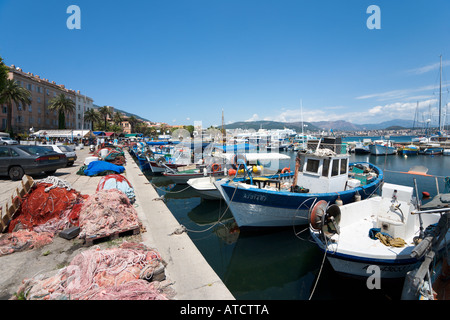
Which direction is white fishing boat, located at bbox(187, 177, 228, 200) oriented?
to the viewer's left

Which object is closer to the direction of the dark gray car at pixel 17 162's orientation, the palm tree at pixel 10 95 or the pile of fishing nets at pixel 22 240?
the palm tree

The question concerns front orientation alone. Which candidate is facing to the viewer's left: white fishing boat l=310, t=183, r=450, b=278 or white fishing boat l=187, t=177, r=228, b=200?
white fishing boat l=187, t=177, r=228, b=200

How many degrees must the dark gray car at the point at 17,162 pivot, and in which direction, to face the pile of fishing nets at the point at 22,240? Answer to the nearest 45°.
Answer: approximately 135° to its left

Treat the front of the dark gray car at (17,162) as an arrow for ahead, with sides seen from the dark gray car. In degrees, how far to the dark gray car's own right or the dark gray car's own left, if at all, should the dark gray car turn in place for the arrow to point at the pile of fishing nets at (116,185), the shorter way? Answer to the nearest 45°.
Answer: approximately 180°

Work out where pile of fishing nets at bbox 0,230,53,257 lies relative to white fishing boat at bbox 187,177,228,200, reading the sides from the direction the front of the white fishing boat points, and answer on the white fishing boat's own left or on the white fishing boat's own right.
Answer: on the white fishing boat's own left

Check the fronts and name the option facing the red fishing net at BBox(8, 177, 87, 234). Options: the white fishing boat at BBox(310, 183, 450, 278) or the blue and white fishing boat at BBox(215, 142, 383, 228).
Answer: the blue and white fishing boat

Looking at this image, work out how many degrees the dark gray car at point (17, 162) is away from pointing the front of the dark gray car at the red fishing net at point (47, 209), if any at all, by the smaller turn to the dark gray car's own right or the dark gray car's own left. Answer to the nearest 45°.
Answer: approximately 135° to the dark gray car's own left

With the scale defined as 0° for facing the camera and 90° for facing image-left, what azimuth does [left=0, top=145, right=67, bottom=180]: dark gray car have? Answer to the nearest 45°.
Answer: approximately 135°

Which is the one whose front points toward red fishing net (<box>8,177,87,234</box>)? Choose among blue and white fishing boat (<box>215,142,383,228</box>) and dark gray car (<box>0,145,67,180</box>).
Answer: the blue and white fishing boat
